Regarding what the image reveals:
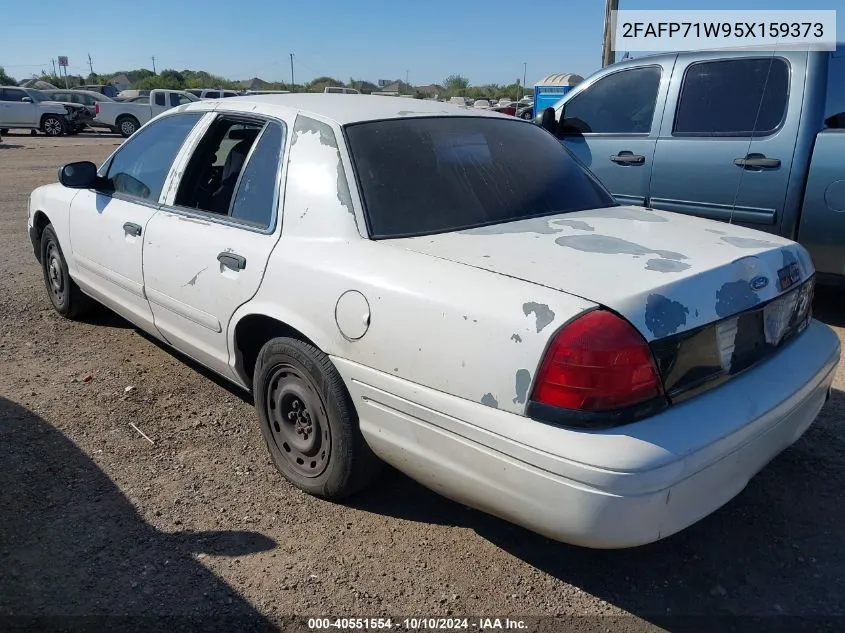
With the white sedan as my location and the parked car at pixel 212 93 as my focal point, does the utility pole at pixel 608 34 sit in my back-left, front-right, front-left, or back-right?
front-right

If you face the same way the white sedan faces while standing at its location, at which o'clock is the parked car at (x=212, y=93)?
The parked car is roughly at 1 o'clock from the white sedan.

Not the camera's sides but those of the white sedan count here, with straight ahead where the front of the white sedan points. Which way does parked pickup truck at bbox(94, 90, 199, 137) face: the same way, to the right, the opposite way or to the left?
to the right

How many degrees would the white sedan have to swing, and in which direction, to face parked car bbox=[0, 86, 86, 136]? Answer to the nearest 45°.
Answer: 0° — it already faces it

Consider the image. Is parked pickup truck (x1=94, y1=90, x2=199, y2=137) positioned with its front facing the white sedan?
no

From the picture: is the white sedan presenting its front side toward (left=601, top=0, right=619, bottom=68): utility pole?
no

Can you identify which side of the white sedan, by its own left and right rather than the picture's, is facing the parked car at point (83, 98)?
front

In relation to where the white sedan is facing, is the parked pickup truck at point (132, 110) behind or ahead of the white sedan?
ahead

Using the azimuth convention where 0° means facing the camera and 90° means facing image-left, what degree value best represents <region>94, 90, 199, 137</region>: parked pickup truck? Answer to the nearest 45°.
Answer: approximately 270°

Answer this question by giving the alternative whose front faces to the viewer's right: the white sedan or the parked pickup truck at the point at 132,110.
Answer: the parked pickup truck

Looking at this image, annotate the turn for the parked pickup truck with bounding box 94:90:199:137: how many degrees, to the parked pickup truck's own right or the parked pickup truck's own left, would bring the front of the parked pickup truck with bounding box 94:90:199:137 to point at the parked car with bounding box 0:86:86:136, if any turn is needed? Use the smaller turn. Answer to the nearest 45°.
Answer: approximately 180°

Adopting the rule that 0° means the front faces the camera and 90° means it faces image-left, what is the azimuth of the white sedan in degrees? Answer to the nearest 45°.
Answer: approximately 135°

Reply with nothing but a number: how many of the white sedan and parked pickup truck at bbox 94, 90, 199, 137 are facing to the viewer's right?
1

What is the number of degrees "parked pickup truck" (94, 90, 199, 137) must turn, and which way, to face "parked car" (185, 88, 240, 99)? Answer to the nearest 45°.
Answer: approximately 45° to its left

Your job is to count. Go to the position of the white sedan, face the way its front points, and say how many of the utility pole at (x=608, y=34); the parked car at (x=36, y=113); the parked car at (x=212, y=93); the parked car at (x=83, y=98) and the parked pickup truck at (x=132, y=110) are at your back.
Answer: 0

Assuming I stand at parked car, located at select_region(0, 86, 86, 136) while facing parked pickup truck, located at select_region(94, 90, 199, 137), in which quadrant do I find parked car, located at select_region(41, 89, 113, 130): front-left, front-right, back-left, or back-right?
front-left
